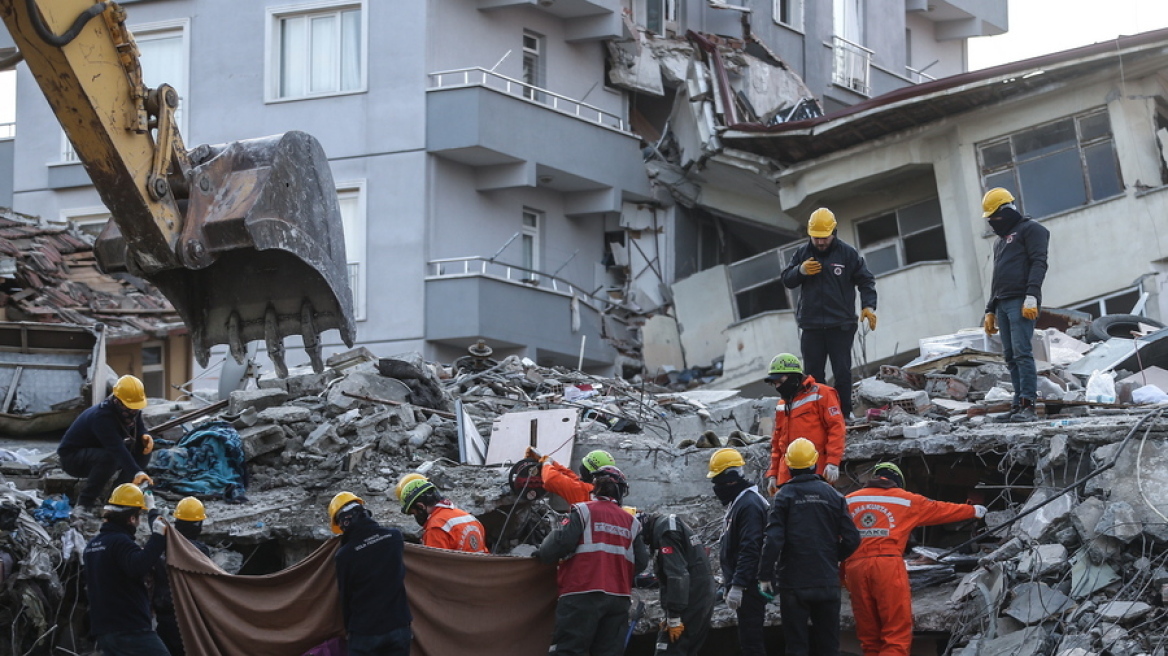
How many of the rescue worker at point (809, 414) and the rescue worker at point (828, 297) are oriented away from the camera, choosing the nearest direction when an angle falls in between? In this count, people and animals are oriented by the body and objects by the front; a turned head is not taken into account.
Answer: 0

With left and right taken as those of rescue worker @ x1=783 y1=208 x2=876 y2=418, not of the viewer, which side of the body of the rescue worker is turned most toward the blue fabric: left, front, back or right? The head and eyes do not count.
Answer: right

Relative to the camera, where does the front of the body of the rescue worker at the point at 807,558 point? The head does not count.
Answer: away from the camera

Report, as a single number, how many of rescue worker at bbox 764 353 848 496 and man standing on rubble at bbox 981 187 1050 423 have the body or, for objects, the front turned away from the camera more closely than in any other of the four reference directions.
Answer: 0

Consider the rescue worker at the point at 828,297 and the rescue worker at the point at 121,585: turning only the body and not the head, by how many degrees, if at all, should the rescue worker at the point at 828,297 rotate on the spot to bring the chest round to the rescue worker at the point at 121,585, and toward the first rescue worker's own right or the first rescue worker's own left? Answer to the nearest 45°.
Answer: approximately 45° to the first rescue worker's own right

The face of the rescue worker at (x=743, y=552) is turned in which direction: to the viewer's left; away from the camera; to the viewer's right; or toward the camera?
to the viewer's left

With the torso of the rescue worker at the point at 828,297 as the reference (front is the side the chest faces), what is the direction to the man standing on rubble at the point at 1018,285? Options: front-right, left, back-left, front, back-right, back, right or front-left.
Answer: left

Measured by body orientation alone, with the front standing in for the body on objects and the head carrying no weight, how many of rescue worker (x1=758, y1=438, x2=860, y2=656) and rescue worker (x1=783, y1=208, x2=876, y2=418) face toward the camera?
1

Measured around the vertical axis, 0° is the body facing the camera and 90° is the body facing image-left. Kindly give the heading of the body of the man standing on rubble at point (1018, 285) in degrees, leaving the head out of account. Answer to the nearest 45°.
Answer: approximately 45°
